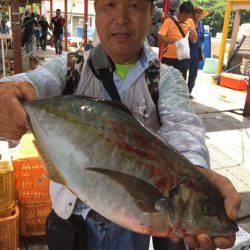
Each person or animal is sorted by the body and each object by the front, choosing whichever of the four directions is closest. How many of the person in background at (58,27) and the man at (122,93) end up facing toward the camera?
2

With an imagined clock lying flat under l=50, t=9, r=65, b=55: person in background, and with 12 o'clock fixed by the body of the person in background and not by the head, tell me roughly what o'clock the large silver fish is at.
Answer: The large silver fish is roughly at 12 o'clock from the person in background.

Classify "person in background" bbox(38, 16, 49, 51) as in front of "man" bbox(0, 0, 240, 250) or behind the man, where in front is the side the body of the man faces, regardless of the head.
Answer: behind

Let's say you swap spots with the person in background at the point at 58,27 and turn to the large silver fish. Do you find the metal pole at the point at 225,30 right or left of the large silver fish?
left

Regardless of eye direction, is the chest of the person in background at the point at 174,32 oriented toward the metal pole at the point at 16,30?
no

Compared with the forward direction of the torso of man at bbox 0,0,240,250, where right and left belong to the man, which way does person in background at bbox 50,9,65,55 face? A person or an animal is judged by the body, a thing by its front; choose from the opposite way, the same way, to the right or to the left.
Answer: the same way

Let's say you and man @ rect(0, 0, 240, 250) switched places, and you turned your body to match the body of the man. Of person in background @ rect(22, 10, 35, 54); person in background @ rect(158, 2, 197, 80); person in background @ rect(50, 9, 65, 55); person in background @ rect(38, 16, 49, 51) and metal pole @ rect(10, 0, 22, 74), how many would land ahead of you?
0

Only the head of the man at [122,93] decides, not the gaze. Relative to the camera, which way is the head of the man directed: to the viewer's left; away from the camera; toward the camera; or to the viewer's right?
toward the camera

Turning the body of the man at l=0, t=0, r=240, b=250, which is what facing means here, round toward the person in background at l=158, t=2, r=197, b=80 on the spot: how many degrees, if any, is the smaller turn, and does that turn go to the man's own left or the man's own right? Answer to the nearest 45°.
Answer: approximately 180°

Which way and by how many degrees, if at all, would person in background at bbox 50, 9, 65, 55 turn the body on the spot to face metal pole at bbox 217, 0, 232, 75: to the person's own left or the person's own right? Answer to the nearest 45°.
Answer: approximately 45° to the person's own left

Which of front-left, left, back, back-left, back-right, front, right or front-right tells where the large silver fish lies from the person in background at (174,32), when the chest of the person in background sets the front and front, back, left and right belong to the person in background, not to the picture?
front-right

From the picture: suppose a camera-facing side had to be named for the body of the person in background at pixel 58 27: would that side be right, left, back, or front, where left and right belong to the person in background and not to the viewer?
front
